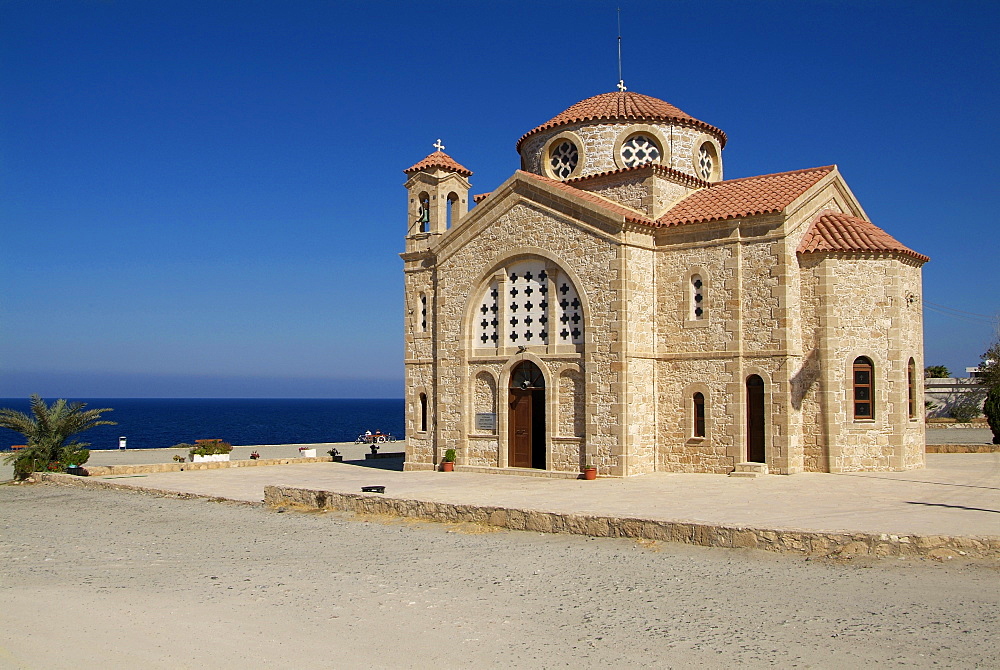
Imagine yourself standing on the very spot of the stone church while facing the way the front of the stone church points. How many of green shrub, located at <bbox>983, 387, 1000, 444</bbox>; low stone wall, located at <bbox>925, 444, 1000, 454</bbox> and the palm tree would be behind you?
2

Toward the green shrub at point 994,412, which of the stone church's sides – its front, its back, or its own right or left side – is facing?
back

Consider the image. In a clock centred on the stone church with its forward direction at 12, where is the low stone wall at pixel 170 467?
The low stone wall is roughly at 2 o'clock from the stone church.

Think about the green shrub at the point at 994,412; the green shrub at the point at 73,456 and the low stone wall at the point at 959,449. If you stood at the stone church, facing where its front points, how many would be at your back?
2

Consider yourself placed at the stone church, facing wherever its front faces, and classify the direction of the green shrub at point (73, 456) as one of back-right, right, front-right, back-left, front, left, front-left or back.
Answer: front-right

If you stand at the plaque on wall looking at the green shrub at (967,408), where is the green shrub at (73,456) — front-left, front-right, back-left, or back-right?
back-left

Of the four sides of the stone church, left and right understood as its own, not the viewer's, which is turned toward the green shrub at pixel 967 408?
back

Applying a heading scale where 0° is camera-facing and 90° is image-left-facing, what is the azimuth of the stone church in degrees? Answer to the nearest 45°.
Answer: approximately 45°

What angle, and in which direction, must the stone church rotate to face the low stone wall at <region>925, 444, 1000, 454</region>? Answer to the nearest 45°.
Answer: approximately 180°
